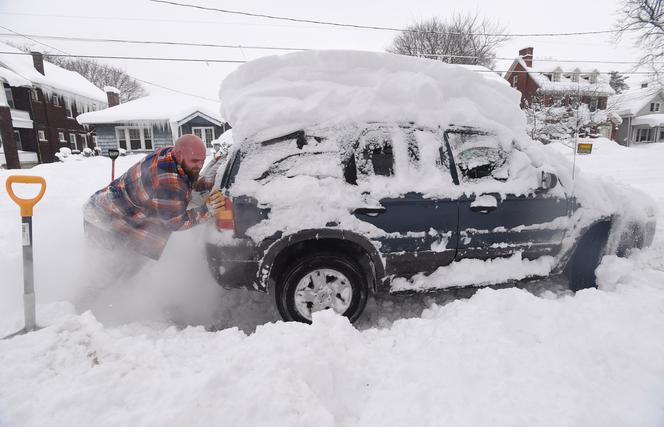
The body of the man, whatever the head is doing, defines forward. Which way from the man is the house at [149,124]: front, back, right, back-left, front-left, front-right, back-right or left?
left

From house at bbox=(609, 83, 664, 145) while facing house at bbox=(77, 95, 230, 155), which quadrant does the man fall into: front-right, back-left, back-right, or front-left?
front-left

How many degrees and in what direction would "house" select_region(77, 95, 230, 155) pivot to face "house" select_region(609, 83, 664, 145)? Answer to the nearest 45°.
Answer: approximately 90° to its left

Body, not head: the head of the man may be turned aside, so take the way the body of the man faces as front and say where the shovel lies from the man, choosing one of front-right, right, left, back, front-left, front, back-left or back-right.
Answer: back

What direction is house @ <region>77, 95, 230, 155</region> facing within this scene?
toward the camera

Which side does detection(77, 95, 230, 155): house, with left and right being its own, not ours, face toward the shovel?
front

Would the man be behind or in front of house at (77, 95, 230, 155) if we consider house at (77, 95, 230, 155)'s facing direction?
in front

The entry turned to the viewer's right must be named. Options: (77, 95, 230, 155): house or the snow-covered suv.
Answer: the snow-covered suv

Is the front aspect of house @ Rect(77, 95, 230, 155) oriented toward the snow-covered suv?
yes

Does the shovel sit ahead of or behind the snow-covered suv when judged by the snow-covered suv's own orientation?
behind

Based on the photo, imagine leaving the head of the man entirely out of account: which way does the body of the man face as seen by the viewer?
to the viewer's right

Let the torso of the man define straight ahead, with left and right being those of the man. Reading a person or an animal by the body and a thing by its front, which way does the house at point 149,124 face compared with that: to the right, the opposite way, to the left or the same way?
to the right

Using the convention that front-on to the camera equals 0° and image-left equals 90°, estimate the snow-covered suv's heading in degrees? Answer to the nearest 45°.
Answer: approximately 270°
